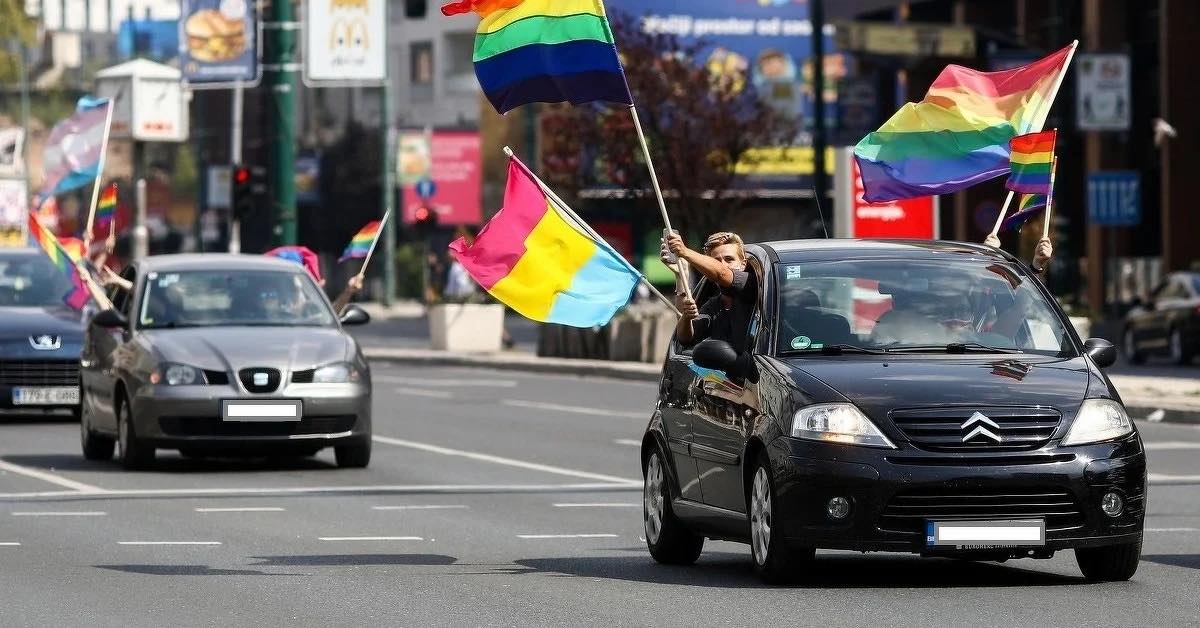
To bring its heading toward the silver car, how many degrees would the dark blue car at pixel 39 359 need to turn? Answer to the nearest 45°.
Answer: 0° — it already faces it

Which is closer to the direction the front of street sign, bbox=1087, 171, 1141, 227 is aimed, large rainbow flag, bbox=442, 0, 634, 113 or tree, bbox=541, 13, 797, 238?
the large rainbow flag

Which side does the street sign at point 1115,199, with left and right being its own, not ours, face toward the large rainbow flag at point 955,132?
front

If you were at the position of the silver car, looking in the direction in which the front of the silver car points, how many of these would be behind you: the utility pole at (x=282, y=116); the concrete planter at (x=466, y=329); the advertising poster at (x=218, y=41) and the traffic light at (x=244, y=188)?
4

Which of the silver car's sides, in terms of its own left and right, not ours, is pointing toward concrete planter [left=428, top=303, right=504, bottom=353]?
back

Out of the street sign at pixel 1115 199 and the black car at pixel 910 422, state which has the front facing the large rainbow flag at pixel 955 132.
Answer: the street sign

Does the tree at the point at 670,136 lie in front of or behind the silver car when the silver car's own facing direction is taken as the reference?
behind
